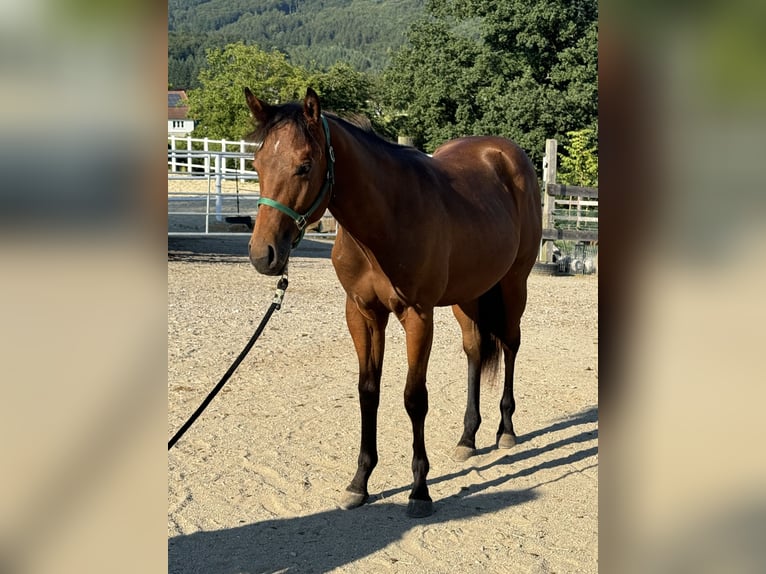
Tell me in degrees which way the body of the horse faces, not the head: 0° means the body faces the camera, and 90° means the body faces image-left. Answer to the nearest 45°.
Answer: approximately 45°

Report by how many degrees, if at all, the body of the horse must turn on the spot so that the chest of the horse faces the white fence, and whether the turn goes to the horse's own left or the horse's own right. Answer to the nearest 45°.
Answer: approximately 135° to the horse's own right

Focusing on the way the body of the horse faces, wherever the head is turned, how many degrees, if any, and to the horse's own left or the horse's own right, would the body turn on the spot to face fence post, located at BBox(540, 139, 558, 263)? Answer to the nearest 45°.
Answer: approximately 135° to the horse's own right

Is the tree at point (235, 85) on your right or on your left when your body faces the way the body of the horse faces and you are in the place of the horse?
on your right

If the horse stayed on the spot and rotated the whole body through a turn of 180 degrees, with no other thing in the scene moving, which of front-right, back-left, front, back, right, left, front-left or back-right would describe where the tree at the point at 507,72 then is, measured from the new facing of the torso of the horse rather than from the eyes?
front-left
